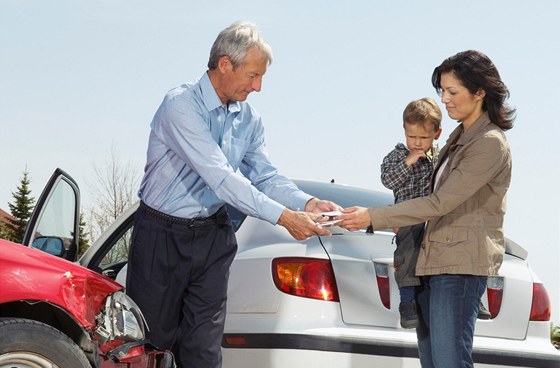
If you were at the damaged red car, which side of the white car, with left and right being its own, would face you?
left

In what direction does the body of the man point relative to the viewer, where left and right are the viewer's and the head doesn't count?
facing the viewer and to the right of the viewer

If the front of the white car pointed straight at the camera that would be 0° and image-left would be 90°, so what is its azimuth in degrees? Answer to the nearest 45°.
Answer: approximately 135°

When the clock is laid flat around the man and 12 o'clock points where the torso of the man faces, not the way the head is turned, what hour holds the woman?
The woman is roughly at 11 o'clock from the man.

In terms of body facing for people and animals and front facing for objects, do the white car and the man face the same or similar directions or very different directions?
very different directions

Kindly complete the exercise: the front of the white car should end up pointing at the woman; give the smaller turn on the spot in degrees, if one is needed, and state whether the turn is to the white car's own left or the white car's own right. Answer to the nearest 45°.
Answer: approximately 180°
